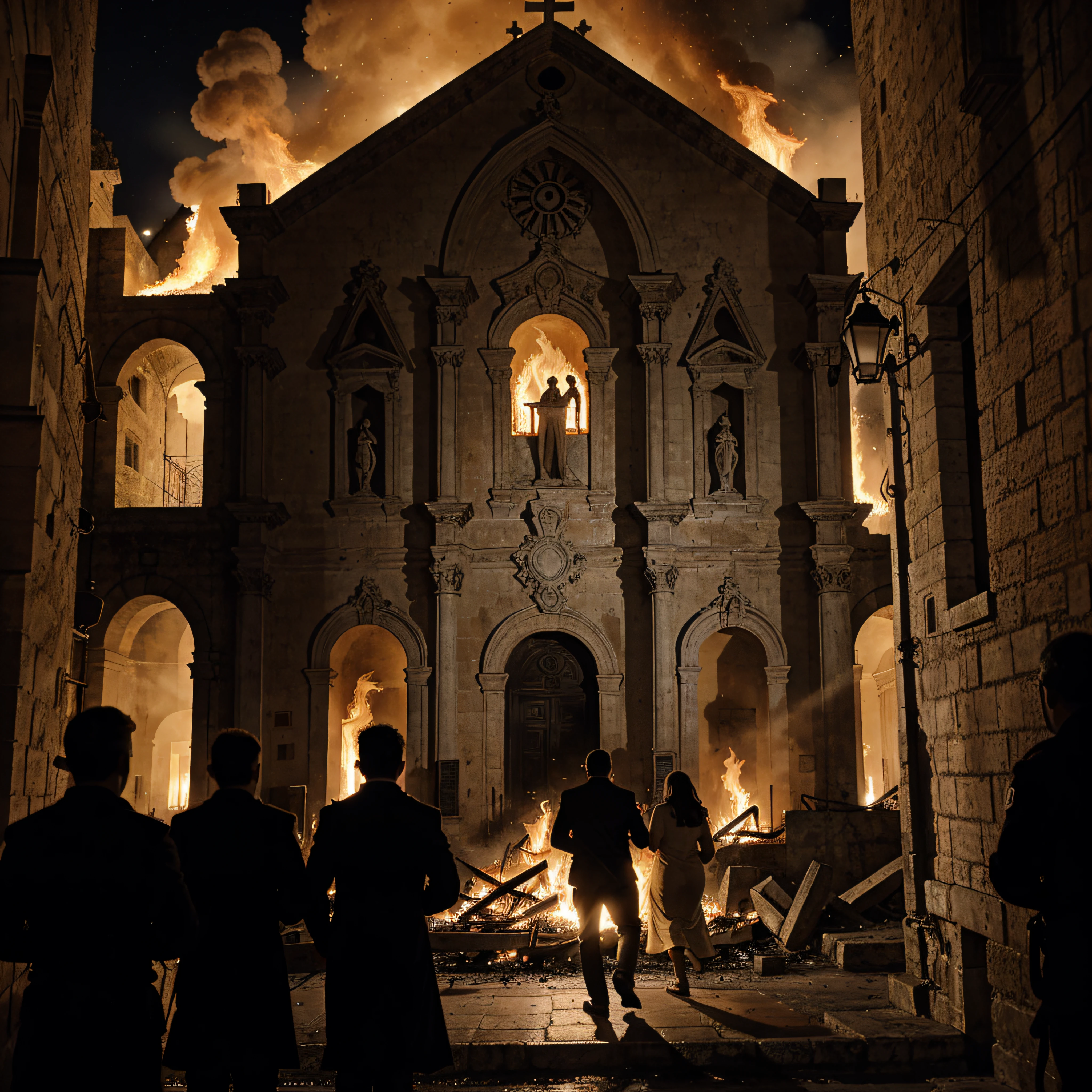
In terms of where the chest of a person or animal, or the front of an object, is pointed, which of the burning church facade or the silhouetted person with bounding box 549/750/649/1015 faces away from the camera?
the silhouetted person

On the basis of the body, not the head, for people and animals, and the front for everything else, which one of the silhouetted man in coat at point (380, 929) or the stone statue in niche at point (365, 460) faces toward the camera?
the stone statue in niche

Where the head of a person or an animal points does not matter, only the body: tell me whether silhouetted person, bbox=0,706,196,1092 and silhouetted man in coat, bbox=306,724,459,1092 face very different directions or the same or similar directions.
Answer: same or similar directions

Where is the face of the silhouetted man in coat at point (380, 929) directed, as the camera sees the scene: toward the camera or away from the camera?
away from the camera

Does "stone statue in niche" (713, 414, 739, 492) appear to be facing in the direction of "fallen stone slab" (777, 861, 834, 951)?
yes

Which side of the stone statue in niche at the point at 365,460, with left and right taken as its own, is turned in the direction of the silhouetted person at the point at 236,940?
front

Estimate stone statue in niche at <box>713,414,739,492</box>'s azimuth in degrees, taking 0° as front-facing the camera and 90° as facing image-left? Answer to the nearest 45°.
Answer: approximately 0°

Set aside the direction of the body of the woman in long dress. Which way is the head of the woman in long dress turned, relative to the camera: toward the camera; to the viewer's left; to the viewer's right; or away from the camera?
away from the camera

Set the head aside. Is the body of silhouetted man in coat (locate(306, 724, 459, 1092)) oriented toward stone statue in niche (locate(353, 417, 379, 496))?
yes

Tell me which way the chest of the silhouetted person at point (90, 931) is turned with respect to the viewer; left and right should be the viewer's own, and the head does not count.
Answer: facing away from the viewer

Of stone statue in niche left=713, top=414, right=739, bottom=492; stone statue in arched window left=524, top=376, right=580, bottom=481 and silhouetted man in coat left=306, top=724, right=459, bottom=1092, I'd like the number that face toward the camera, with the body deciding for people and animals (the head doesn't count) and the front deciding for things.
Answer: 2

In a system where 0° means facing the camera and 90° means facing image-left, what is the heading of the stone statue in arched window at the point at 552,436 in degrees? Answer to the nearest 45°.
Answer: approximately 0°

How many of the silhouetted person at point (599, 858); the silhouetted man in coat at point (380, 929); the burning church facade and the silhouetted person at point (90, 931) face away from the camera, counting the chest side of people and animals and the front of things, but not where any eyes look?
3

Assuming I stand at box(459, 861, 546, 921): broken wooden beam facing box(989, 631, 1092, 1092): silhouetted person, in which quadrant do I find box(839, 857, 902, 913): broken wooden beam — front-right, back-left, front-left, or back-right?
front-left

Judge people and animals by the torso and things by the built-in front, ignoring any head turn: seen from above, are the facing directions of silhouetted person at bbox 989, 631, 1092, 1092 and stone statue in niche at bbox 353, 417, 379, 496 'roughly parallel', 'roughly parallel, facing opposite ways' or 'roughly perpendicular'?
roughly parallel, facing opposite ways

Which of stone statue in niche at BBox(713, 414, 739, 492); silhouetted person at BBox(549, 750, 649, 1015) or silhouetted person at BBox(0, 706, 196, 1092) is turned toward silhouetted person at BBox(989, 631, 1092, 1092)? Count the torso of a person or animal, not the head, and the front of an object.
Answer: the stone statue in niche

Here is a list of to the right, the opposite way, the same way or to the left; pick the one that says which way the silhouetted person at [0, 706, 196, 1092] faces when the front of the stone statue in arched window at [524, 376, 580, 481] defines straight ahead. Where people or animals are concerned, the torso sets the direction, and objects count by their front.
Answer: the opposite way

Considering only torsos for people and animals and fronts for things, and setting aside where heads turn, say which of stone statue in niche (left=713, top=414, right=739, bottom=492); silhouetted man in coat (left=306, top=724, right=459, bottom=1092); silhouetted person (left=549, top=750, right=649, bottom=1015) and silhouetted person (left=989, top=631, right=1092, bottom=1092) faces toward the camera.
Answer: the stone statue in niche

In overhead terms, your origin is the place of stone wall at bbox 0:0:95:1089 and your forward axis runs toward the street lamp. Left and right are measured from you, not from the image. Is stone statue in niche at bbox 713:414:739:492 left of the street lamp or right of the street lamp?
left

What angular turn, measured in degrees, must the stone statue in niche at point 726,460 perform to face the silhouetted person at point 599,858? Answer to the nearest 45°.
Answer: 0° — it already faces them

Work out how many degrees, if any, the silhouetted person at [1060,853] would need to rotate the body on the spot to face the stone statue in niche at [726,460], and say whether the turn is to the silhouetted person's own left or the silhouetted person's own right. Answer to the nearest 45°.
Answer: approximately 45° to the silhouetted person's own right

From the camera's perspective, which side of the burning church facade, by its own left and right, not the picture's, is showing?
front
